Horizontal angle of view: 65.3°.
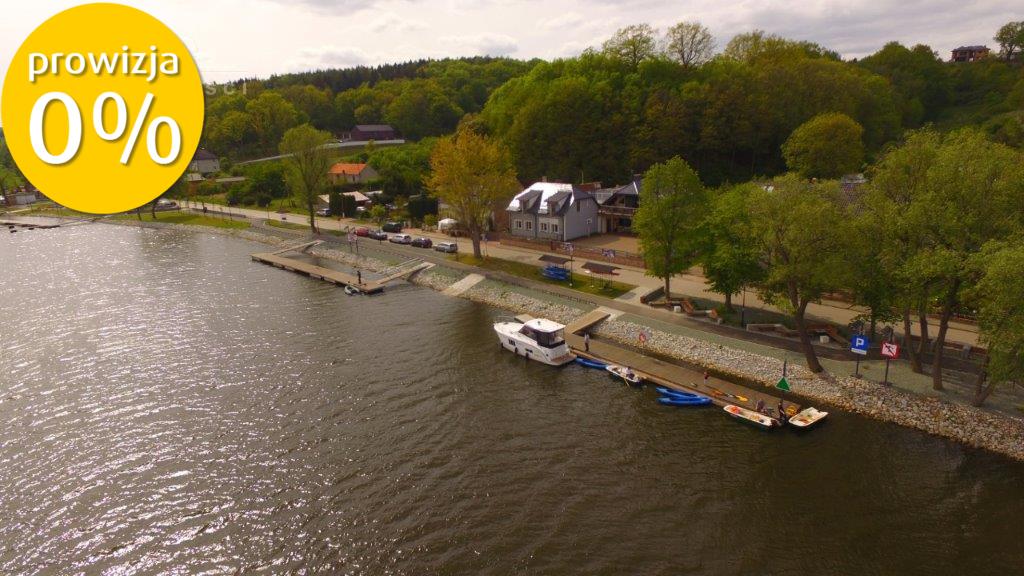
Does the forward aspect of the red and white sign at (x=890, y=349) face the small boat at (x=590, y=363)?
no

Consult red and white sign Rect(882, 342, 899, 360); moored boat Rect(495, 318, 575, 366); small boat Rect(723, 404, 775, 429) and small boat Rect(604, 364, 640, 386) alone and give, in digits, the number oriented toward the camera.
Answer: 1

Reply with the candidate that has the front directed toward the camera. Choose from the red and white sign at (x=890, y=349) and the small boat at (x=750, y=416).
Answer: the red and white sign

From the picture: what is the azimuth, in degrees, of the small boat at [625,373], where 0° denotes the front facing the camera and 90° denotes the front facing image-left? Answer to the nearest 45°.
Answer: approximately 135°

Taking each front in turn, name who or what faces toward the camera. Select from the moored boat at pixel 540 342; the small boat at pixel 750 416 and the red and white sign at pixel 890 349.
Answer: the red and white sign

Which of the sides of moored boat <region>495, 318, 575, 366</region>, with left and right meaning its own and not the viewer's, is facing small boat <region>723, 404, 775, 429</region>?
back

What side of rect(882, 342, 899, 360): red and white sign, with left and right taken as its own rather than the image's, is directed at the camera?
front

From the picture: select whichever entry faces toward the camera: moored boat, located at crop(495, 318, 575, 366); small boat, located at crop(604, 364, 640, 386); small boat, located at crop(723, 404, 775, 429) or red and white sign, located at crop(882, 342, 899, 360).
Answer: the red and white sign

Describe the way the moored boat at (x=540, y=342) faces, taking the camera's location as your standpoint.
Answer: facing away from the viewer and to the left of the viewer

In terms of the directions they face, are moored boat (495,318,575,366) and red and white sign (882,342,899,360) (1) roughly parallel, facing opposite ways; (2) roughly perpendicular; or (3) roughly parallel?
roughly perpendicular

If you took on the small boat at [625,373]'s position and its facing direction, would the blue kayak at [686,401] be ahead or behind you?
behind
